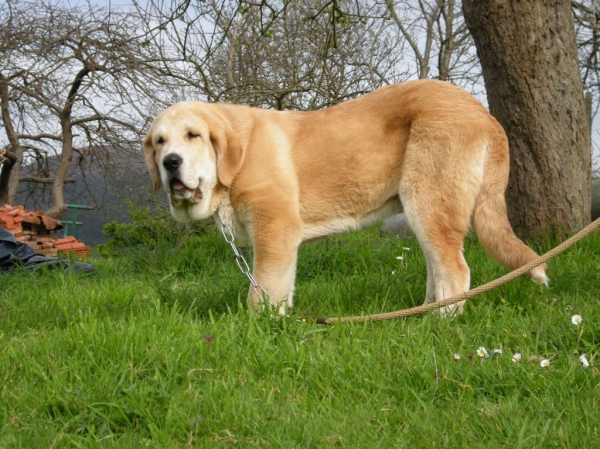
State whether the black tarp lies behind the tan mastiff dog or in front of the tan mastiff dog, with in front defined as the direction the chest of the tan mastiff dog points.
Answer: in front

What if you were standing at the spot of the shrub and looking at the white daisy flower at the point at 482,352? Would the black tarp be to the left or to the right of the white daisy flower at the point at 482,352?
right

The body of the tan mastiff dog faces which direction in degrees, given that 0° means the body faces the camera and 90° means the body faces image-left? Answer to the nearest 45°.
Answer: approximately 90°

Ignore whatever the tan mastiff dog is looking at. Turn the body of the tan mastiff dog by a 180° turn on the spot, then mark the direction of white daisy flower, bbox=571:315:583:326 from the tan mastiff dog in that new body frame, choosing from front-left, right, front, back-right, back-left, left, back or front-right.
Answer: front-right

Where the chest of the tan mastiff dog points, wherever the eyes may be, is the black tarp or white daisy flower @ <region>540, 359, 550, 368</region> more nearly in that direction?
the black tarp

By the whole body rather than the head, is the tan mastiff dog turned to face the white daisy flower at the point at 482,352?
no

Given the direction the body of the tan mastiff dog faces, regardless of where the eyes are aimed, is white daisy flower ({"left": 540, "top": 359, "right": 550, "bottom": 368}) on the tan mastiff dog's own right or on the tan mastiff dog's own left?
on the tan mastiff dog's own left

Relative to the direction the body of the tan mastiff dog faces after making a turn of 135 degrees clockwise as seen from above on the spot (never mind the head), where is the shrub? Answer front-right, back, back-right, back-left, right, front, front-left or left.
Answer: left

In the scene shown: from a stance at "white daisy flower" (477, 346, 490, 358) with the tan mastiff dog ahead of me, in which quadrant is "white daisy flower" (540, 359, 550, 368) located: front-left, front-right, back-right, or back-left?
back-right

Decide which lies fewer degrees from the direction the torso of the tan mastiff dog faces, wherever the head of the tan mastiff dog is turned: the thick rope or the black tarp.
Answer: the black tarp

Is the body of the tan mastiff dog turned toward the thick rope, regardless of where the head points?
no

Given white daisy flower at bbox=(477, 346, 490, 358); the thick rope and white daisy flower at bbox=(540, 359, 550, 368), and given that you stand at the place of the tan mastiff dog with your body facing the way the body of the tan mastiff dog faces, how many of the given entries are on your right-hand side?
0
